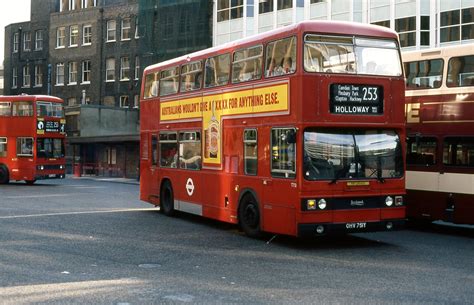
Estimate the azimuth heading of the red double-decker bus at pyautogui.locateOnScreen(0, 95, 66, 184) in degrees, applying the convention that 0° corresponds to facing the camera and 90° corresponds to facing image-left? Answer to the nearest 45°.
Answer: approximately 315°

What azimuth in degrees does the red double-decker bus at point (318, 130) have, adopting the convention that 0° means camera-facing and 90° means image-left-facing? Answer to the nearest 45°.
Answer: approximately 315°

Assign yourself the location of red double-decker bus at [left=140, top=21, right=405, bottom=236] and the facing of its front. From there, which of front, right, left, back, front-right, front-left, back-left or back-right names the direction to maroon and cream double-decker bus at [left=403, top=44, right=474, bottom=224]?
left

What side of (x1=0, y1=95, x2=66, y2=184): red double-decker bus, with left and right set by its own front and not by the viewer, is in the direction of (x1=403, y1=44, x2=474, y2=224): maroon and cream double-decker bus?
front
